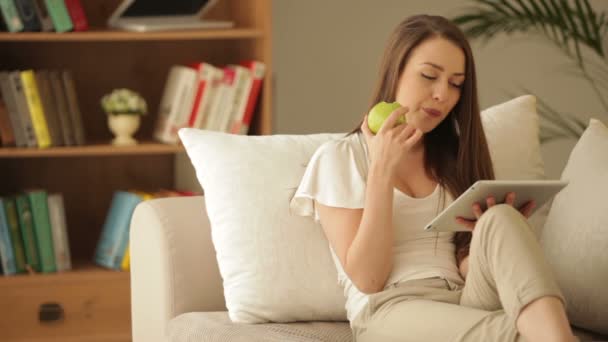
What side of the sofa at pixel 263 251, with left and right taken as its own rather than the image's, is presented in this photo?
front

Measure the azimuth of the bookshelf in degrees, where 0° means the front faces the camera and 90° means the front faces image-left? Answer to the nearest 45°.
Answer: approximately 0°

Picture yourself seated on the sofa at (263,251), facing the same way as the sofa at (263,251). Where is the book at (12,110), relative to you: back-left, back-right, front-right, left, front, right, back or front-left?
back-right

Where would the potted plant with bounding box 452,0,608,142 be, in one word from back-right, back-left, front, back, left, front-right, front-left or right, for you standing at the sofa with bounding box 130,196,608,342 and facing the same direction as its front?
back-left

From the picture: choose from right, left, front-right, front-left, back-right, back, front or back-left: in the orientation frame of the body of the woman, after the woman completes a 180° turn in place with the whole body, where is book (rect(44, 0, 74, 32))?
front

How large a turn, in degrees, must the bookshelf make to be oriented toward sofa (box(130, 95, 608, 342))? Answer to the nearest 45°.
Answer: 0° — it already faces it

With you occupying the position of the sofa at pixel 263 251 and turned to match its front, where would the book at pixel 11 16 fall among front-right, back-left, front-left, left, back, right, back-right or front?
back-right

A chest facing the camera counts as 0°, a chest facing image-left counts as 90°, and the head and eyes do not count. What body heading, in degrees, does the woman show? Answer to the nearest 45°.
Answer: approximately 315°

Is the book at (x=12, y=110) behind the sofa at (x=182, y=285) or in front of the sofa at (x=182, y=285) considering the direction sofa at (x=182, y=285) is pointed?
behind

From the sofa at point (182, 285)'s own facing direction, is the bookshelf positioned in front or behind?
behind

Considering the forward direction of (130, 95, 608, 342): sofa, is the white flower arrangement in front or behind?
behind

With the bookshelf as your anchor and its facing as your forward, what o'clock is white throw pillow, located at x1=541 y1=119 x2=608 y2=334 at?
The white throw pillow is roughly at 11 o'clock from the bookshelf.
